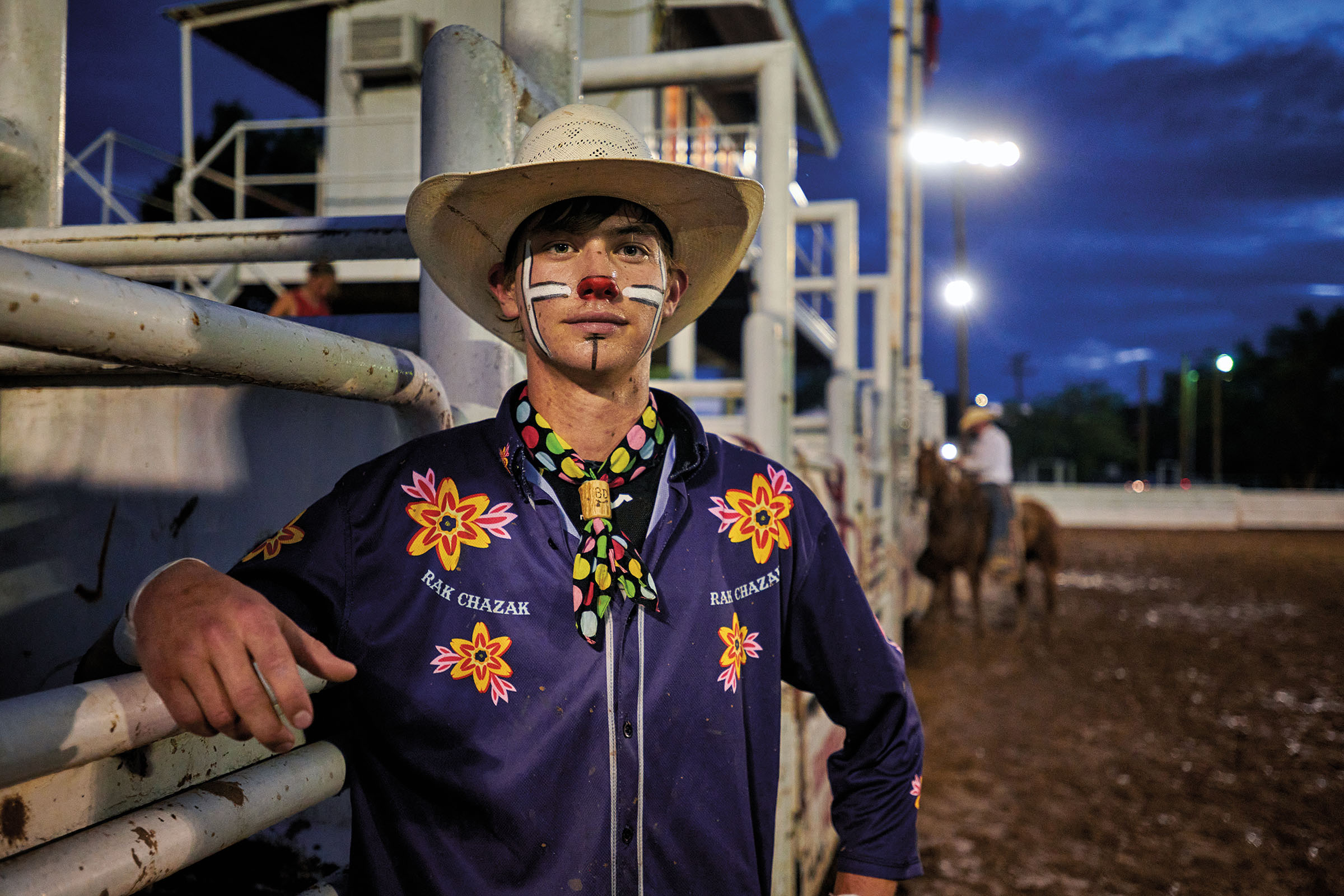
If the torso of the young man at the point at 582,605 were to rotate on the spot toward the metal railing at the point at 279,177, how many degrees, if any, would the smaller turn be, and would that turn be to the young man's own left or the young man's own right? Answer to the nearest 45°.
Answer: approximately 180°

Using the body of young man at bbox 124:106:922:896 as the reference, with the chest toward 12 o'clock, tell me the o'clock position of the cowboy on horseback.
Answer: The cowboy on horseback is roughly at 7 o'clock from the young man.

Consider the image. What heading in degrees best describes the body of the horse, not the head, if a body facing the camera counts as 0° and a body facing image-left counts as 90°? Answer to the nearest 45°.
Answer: approximately 45°

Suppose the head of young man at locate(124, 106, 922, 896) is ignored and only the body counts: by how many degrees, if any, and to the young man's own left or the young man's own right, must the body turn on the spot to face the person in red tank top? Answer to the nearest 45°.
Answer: approximately 180°

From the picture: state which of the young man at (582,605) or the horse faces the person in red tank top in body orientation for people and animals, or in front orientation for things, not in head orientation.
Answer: the horse

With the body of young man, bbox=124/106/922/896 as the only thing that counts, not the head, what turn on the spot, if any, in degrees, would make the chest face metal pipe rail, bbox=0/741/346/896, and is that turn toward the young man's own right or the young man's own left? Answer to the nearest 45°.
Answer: approximately 45° to the young man's own right

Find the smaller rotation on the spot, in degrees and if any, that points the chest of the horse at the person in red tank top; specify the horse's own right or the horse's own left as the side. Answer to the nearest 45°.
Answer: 0° — it already faces them

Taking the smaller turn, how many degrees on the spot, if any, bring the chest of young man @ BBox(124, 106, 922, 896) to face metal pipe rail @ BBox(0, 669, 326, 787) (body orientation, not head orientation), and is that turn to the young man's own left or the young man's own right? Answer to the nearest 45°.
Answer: approximately 45° to the young man's own right

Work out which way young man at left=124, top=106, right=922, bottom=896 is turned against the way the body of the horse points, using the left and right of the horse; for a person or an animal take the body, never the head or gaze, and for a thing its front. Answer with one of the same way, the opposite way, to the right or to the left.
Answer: to the left

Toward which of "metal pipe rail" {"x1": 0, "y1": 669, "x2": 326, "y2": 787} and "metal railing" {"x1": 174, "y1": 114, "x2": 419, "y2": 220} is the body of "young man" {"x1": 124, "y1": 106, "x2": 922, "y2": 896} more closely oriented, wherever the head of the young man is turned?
the metal pipe rail
